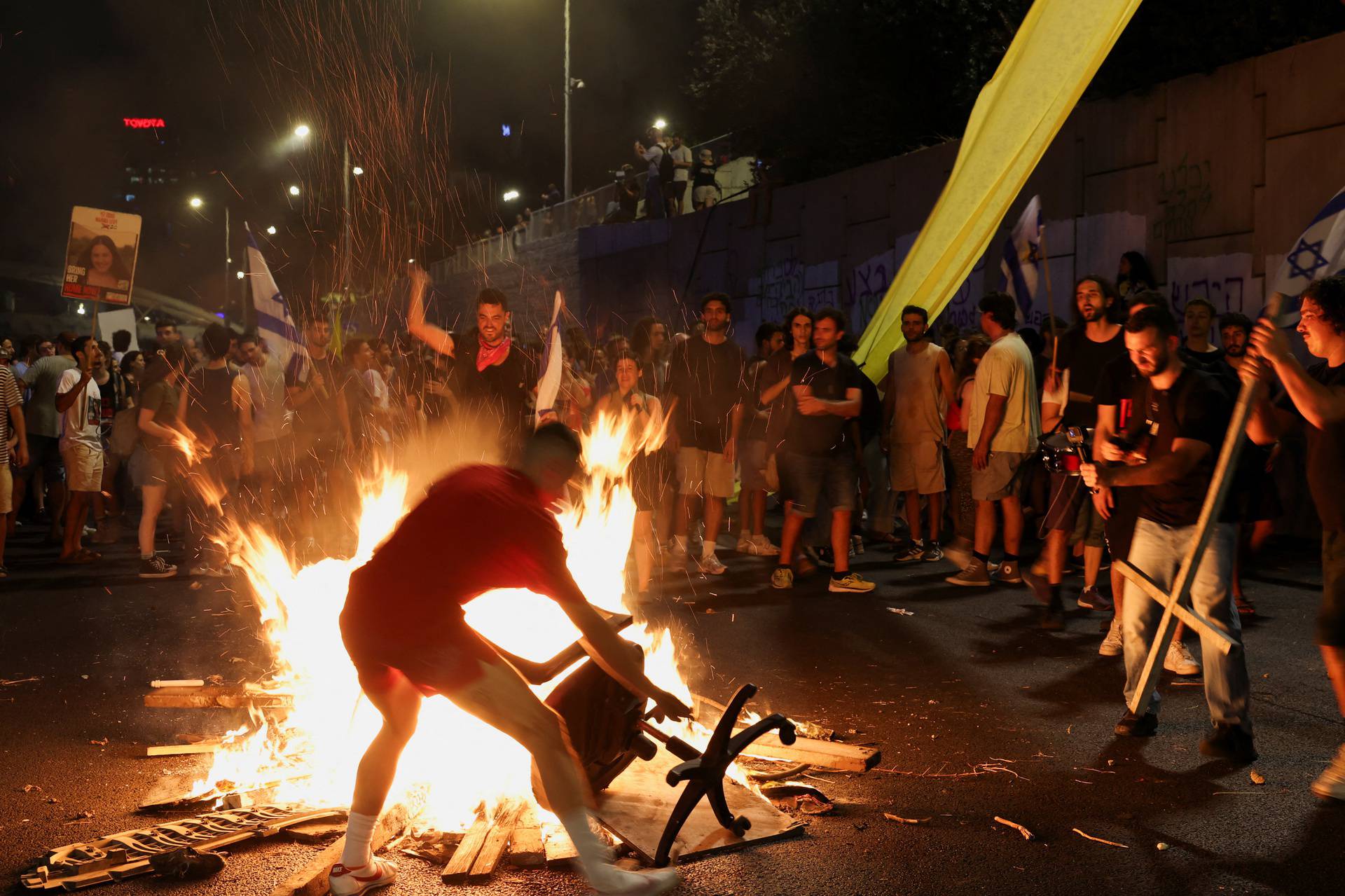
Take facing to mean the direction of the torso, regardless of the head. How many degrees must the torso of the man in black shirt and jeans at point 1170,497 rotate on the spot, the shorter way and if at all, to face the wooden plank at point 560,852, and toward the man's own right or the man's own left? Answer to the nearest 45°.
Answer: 0° — they already face it

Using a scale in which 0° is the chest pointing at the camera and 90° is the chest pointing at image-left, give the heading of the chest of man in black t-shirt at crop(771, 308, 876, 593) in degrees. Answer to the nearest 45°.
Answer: approximately 0°

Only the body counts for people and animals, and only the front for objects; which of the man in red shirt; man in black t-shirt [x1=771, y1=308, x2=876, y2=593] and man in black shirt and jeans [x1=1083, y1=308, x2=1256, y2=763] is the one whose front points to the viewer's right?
the man in red shirt

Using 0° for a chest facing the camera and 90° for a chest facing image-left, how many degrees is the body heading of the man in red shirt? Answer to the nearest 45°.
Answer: approximately 270°

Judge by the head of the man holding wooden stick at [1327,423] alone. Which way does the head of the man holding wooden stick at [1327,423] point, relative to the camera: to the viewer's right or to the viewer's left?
to the viewer's left

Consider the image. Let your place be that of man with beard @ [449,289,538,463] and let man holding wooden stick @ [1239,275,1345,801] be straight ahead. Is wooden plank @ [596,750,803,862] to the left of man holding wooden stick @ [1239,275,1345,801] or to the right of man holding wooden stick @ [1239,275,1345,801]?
right

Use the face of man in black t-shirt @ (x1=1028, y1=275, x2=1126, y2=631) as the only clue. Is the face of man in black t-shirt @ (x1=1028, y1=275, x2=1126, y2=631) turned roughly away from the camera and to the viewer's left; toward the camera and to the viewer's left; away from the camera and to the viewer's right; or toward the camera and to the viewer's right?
toward the camera and to the viewer's left

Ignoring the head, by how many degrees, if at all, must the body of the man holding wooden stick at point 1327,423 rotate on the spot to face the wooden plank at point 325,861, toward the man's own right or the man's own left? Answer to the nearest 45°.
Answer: approximately 45° to the man's own left

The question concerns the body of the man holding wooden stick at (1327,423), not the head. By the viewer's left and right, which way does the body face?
facing to the left of the viewer

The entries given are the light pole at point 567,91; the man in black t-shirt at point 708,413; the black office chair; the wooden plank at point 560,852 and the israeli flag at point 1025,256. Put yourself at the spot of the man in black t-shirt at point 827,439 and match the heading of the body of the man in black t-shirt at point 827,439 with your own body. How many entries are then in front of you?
2

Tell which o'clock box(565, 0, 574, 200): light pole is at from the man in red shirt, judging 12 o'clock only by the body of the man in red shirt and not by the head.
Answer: The light pole is roughly at 9 o'clock from the man in red shirt.
